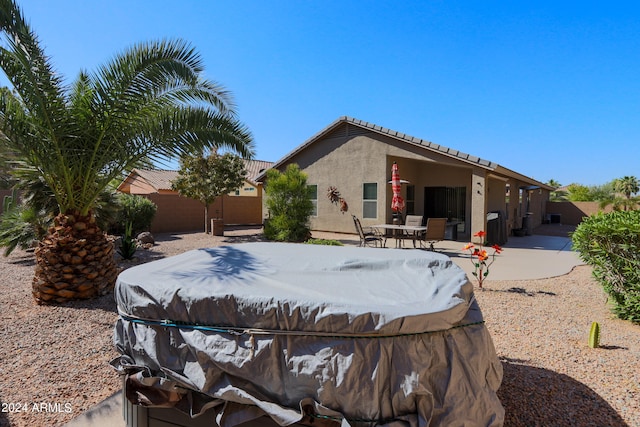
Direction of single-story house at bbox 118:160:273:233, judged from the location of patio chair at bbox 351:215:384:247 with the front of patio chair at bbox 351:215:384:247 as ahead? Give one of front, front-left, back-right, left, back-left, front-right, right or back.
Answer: back-left

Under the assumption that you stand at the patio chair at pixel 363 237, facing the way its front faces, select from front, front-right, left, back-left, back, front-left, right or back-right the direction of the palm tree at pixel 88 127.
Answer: back-right

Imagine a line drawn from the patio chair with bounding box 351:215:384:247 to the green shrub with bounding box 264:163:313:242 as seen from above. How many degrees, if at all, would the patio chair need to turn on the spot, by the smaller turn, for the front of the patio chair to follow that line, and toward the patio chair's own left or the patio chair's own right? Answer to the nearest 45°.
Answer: approximately 135° to the patio chair's own left

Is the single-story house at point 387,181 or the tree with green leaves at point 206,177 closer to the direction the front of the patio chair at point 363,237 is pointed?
the single-story house

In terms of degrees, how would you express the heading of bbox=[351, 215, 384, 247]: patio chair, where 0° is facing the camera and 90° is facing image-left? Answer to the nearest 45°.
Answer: approximately 270°

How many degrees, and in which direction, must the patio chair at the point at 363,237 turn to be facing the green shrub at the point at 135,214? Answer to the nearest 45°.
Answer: approximately 180°

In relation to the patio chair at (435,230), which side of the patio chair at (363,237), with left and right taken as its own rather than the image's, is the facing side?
front

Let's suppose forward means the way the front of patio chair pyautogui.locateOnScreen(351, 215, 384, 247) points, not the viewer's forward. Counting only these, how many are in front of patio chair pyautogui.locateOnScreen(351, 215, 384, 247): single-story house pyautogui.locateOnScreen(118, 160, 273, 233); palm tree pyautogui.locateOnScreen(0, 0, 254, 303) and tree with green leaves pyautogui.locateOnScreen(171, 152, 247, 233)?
0

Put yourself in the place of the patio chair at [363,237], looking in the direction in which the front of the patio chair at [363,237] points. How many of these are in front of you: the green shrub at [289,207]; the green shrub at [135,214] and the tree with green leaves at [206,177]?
0

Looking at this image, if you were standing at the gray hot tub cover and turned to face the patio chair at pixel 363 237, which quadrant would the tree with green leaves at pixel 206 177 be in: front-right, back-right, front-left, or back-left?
front-left

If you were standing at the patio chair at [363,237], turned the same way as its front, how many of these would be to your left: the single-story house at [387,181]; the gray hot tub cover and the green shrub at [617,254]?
1

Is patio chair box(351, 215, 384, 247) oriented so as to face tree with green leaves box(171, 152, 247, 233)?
no

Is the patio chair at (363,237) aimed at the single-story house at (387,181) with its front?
no

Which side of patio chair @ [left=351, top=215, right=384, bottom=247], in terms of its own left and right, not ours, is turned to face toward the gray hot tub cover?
right

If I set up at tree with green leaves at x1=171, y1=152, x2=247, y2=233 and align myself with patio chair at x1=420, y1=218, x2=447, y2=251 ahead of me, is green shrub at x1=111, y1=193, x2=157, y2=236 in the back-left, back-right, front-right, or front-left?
back-right
